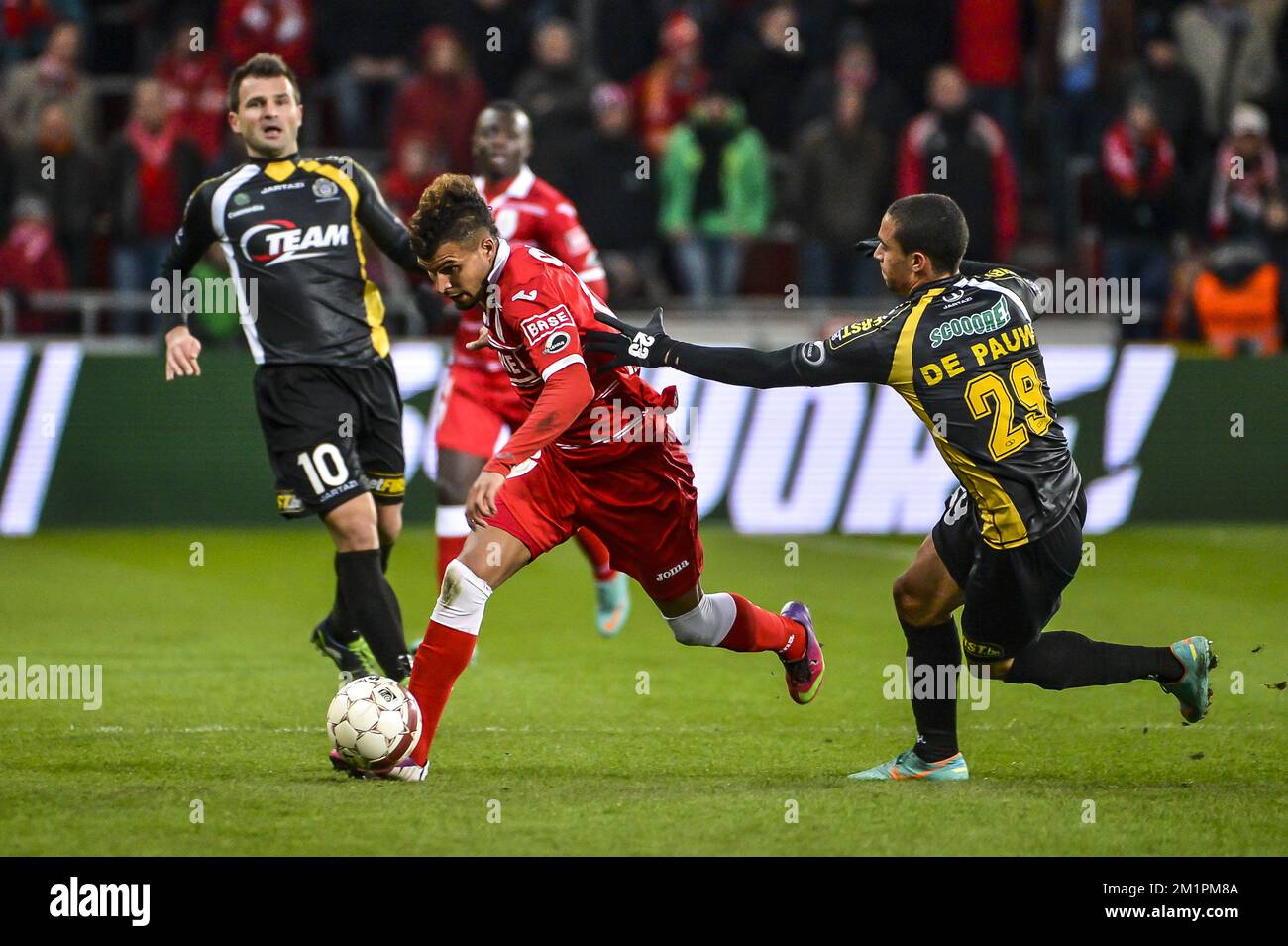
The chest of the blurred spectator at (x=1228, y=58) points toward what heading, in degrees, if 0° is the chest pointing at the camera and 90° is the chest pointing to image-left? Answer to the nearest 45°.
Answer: approximately 0°

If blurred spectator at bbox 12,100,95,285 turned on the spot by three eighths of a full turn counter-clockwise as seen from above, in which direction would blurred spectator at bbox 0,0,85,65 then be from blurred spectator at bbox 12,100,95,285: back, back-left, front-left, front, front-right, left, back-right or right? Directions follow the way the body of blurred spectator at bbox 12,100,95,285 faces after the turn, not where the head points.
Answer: front-left

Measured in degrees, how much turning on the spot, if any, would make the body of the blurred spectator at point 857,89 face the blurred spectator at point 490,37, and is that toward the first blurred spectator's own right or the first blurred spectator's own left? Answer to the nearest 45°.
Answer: approximately 90° to the first blurred spectator's own right

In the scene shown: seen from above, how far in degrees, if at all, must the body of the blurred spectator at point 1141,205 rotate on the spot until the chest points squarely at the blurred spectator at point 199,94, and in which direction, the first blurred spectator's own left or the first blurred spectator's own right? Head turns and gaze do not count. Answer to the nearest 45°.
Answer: approximately 90° to the first blurred spectator's own right

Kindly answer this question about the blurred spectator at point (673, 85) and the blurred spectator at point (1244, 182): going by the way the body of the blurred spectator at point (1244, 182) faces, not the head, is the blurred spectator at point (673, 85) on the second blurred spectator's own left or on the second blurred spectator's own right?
on the second blurred spectator's own right

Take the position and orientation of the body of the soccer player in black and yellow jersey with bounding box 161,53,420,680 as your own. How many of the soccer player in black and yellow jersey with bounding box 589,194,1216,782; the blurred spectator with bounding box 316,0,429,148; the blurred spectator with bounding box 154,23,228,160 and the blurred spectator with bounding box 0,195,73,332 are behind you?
3

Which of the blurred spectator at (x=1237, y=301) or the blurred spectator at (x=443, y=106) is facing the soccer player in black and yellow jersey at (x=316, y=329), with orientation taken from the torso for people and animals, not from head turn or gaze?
the blurred spectator at (x=443, y=106)

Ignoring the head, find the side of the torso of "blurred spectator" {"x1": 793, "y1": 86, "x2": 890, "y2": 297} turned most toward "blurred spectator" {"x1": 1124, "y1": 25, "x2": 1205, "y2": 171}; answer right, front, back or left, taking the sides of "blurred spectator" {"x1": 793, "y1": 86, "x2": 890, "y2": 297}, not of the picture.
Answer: left

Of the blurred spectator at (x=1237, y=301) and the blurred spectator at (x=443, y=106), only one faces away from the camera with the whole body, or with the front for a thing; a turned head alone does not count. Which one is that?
the blurred spectator at (x=1237, y=301)

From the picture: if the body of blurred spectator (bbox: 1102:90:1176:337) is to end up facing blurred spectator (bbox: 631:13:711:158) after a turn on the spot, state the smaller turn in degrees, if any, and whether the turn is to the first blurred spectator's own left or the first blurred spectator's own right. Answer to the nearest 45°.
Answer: approximately 90° to the first blurred spectator's own right
